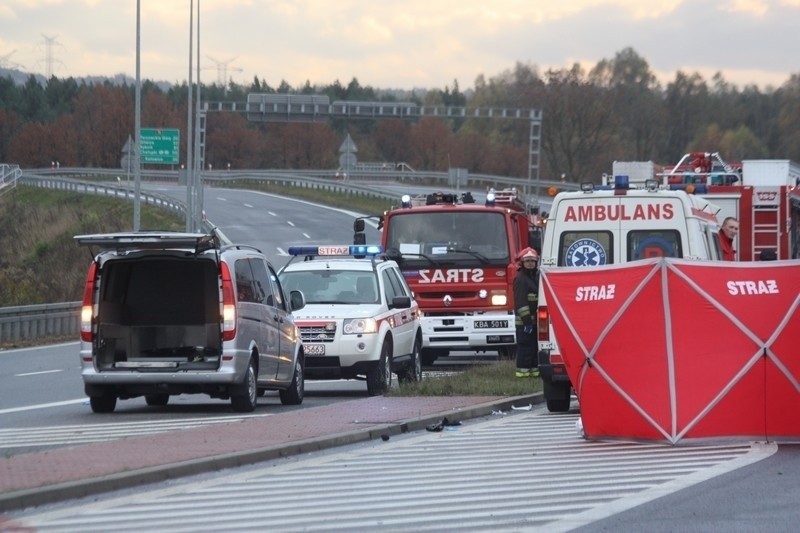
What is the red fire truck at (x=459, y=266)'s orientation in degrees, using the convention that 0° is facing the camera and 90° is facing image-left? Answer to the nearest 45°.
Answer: approximately 0°

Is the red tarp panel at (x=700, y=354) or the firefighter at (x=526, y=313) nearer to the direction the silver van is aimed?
the firefighter

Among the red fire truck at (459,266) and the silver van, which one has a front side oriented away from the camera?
the silver van

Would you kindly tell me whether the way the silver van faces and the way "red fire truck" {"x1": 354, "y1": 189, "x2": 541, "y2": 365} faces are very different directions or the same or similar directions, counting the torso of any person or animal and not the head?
very different directions

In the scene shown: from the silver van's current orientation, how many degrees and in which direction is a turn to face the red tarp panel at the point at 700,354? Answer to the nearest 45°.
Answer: approximately 135° to its right

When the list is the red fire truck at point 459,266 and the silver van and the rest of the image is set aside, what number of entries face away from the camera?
1

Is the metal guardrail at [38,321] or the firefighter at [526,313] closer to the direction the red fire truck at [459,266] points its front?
the firefighter

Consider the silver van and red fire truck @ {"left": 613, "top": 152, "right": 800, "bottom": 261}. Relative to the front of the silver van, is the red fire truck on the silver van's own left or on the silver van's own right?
on the silver van's own right

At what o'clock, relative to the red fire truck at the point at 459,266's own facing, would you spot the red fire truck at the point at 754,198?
the red fire truck at the point at 754,198 is roughly at 9 o'clock from the red fire truck at the point at 459,266.

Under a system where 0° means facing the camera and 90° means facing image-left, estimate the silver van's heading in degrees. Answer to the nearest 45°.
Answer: approximately 180°

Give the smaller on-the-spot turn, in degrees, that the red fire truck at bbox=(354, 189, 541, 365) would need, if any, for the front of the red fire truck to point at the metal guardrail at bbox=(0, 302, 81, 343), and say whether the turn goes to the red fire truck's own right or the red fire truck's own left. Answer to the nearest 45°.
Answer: approximately 135° to the red fire truck's own right

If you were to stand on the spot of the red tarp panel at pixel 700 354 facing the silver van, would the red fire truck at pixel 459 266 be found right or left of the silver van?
right
